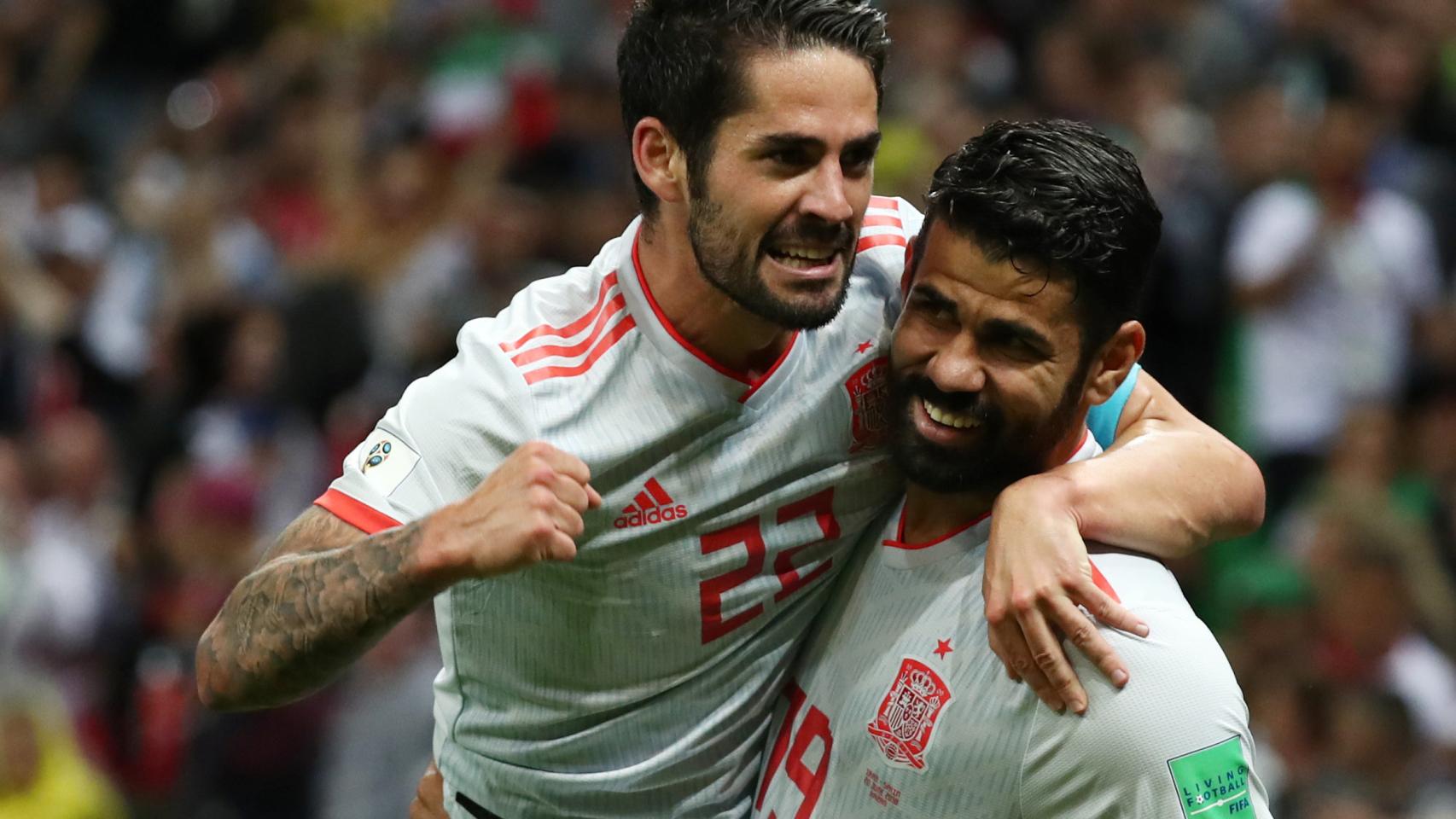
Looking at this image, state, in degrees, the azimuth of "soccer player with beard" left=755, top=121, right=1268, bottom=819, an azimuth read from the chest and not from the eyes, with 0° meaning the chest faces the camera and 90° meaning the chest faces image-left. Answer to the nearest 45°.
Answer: approximately 45°

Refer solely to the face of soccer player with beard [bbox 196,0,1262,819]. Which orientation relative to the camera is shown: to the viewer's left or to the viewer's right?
to the viewer's right

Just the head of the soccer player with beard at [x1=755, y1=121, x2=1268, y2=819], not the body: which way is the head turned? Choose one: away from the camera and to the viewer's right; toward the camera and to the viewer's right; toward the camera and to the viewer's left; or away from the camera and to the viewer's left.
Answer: toward the camera and to the viewer's left

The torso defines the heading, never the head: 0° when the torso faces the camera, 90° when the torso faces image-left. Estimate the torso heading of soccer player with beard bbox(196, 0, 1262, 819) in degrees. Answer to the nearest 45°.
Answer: approximately 315°
